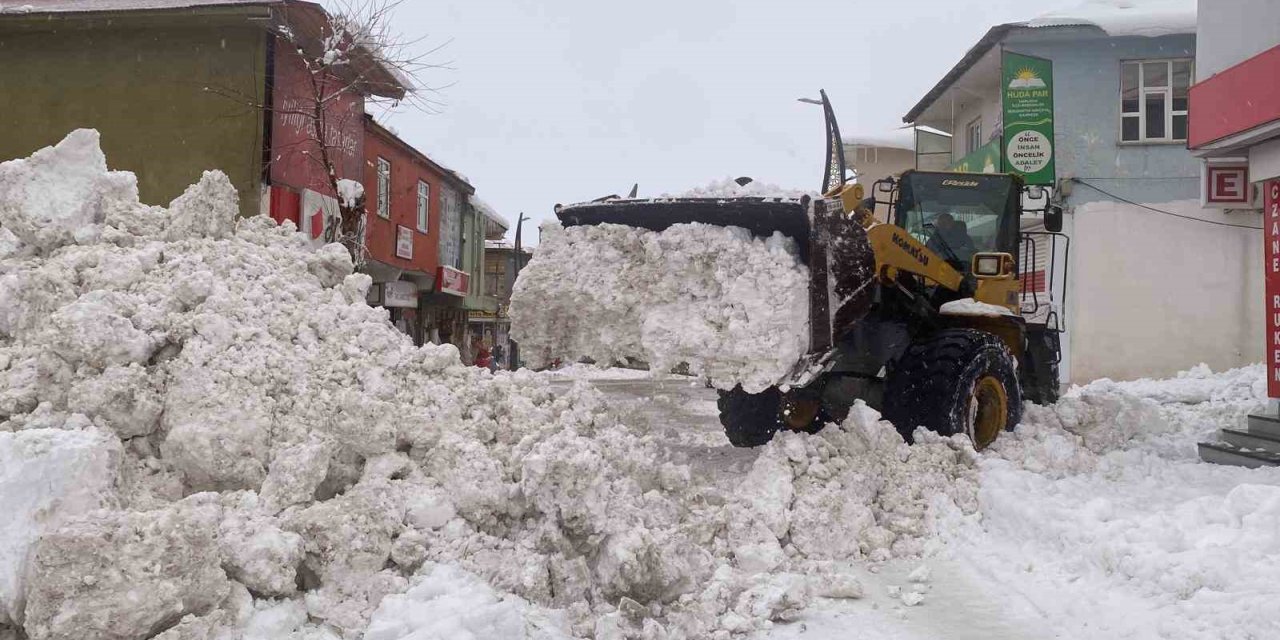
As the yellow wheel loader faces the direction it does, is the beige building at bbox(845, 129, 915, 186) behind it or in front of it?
behind

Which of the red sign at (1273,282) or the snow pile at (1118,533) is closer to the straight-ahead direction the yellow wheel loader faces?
the snow pile

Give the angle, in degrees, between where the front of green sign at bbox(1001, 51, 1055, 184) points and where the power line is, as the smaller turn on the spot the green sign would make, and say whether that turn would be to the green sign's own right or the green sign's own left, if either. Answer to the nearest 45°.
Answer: approximately 135° to the green sign's own left

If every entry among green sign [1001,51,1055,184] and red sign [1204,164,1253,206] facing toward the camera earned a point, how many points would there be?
2

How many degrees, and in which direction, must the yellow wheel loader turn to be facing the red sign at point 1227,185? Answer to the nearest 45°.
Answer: approximately 180°

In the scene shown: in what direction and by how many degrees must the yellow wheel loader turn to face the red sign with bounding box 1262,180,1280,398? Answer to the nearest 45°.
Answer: approximately 180°

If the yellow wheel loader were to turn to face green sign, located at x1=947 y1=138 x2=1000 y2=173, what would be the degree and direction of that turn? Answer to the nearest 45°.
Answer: approximately 135° to its right

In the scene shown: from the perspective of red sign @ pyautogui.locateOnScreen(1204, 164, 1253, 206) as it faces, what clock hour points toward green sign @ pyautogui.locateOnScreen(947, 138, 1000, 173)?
The green sign is roughly at 5 o'clock from the red sign.

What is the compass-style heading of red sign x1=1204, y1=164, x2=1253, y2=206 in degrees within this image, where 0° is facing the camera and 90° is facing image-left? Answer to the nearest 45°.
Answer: approximately 0°
